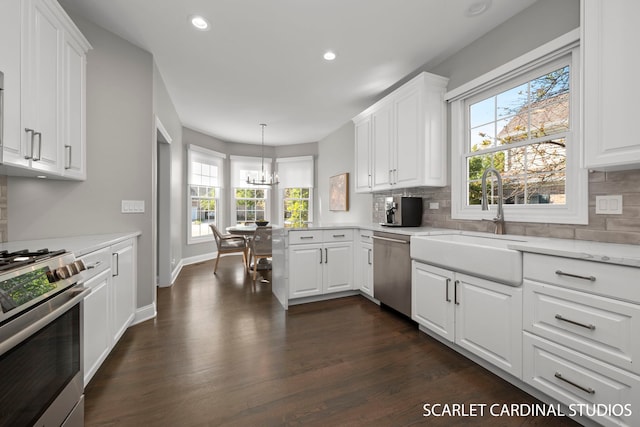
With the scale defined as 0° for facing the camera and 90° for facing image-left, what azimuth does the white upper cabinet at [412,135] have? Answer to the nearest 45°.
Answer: approximately 45°

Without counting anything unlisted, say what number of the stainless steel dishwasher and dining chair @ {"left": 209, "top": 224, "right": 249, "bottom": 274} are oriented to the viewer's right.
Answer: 1

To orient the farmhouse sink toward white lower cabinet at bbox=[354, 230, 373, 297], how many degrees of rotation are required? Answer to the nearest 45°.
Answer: approximately 90° to its right

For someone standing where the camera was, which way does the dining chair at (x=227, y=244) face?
facing to the right of the viewer

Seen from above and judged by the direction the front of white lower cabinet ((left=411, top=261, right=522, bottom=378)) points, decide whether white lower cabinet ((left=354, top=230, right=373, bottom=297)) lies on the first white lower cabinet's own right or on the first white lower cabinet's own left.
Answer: on the first white lower cabinet's own right
